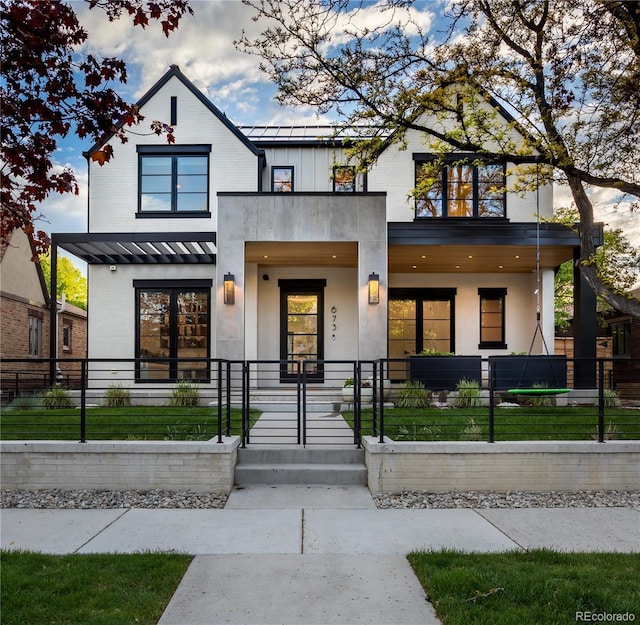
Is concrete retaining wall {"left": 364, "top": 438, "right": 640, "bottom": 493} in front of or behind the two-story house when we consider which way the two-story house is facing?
in front

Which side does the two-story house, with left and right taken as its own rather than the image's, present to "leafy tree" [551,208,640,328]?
left

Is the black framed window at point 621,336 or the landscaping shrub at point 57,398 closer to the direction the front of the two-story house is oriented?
the landscaping shrub

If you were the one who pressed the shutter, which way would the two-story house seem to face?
facing the viewer

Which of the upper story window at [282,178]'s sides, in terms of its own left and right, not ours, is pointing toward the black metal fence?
front

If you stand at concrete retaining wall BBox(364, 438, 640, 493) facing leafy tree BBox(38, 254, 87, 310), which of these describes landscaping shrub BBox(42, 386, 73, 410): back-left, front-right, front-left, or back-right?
front-left

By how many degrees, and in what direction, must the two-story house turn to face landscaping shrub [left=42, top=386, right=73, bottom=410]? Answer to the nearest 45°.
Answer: approximately 45° to its right

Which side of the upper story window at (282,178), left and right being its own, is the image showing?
front

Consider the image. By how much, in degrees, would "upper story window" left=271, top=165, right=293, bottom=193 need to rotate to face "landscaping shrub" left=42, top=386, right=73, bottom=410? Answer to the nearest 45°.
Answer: approximately 45° to its right

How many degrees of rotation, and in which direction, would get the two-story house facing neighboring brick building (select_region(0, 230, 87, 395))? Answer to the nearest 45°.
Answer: approximately 135° to its right

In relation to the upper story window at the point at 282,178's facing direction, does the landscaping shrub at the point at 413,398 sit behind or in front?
in front

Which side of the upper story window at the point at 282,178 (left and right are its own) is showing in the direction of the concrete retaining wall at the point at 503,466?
front

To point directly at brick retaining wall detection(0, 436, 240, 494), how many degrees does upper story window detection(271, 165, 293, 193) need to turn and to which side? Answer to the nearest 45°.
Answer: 0° — it already faces it
